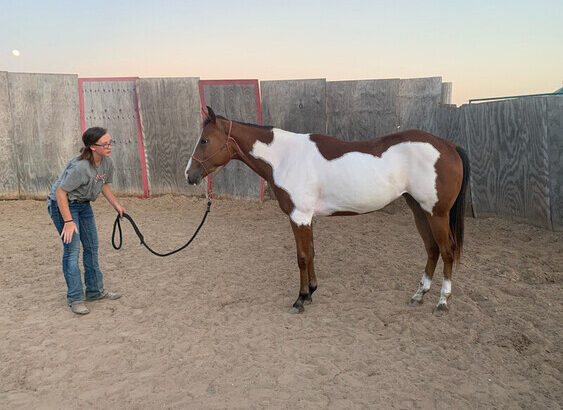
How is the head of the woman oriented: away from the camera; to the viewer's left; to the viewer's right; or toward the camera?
to the viewer's right

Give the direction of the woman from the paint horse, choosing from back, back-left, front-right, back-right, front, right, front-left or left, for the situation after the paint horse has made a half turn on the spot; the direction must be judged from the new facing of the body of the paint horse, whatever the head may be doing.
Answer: back

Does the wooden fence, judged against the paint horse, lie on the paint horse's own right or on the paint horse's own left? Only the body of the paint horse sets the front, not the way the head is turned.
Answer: on the paint horse's own right

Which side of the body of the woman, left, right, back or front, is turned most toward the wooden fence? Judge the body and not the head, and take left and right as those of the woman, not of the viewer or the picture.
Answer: left

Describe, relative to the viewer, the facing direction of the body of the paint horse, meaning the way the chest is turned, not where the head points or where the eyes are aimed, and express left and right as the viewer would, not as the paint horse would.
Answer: facing to the left of the viewer

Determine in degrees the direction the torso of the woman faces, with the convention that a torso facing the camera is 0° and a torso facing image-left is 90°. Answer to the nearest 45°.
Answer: approximately 315°
